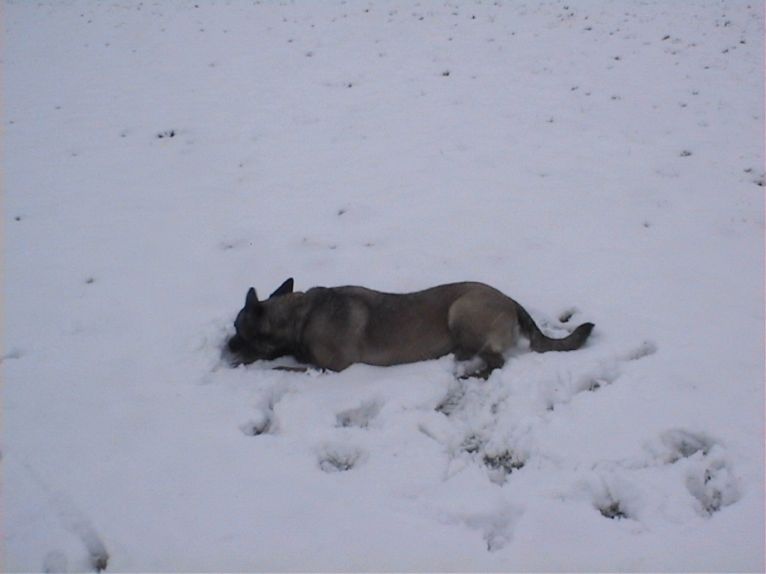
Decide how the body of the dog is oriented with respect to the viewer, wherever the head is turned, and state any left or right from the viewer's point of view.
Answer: facing to the left of the viewer
